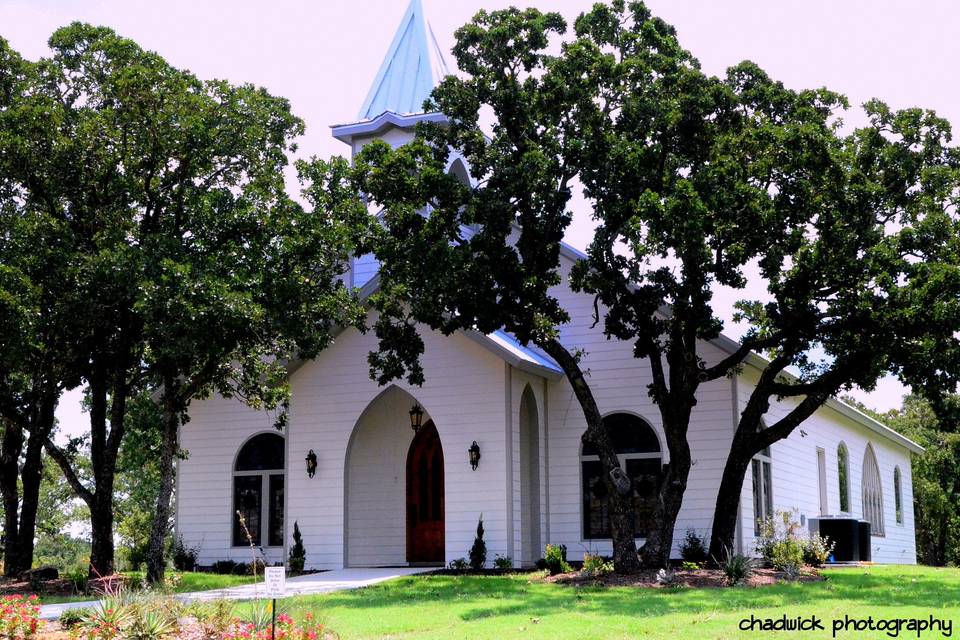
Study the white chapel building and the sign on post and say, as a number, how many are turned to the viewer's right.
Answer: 0

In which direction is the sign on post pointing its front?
toward the camera

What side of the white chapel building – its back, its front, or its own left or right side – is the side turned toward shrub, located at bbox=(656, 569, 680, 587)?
left

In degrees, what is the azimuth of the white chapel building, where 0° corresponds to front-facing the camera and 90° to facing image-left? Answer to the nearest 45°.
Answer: approximately 45°

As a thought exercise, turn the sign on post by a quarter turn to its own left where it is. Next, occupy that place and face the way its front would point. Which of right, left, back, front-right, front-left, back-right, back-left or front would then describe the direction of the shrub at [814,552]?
front-left

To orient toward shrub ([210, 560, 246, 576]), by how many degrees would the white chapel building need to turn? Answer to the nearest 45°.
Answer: approximately 45° to its right

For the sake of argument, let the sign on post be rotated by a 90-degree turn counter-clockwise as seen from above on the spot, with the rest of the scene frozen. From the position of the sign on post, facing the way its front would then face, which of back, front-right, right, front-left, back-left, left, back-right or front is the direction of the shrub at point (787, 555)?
front-left

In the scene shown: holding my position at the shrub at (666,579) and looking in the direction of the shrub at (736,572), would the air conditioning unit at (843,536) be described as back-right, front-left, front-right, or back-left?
front-left

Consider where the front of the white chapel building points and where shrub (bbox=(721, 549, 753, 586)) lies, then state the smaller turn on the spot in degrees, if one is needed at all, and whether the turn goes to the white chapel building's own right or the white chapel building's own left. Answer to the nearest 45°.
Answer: approximately 90° to the white chapel building's own left
